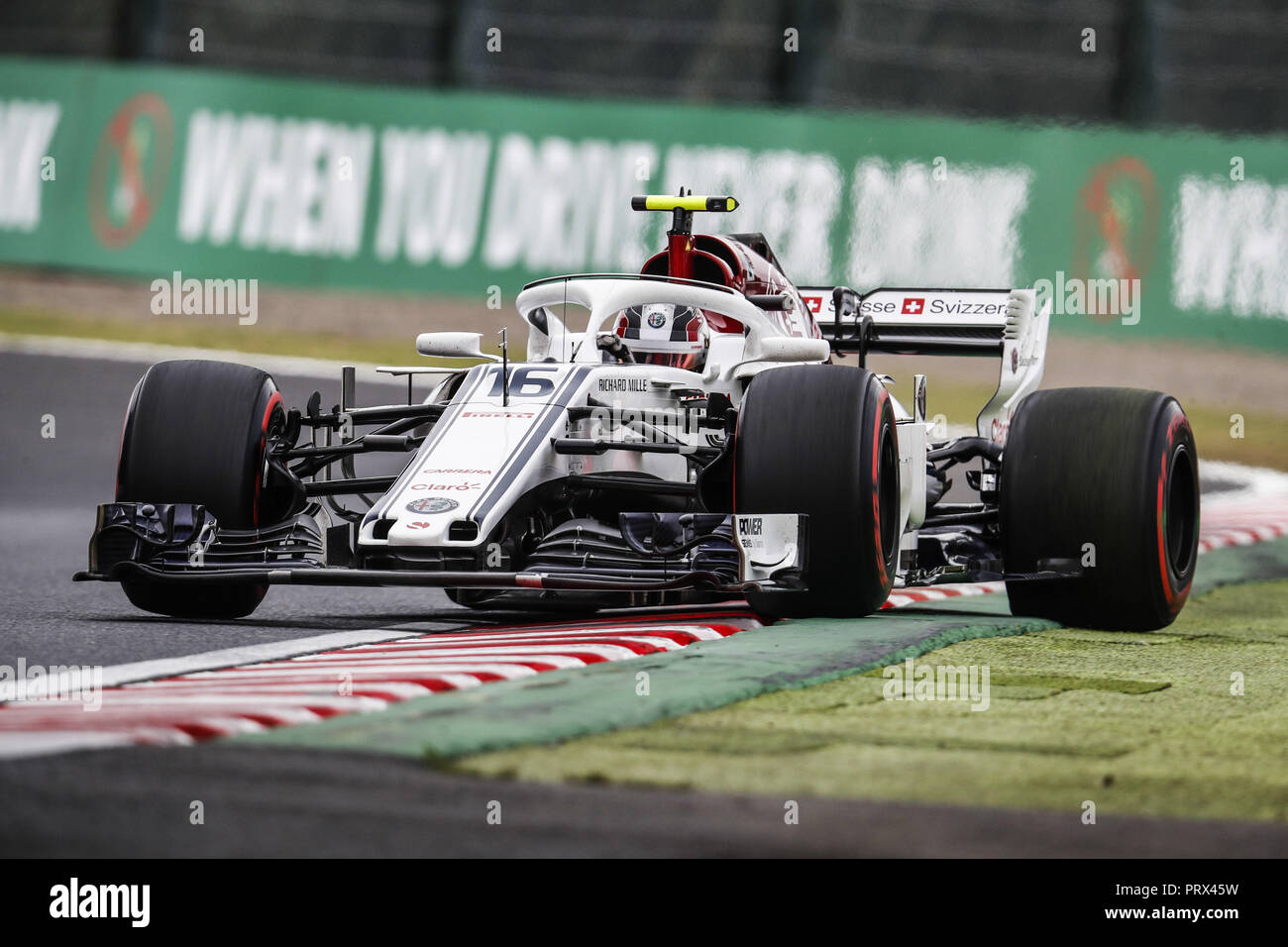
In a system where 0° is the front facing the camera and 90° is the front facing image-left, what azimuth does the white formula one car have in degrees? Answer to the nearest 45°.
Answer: approximately 45°

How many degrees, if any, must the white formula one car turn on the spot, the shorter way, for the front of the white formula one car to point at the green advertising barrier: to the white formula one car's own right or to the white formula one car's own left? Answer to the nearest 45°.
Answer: approximately 135° to the white formula one car's own right
